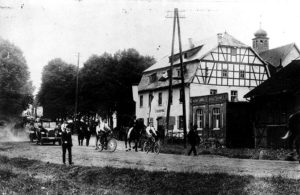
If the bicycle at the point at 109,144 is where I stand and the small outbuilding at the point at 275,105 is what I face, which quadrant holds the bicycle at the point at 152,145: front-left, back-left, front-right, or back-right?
front-right

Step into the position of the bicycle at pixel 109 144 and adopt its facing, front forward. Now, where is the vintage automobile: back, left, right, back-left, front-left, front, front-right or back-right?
back

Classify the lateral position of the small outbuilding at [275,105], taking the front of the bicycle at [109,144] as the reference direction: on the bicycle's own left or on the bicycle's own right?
on the bicycle's own left

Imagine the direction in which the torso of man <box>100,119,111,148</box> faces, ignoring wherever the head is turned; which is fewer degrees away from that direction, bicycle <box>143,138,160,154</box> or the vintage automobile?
the bicycle

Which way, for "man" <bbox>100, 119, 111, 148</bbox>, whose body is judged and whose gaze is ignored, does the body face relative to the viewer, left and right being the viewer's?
facing the viewer and to the right of the viewer

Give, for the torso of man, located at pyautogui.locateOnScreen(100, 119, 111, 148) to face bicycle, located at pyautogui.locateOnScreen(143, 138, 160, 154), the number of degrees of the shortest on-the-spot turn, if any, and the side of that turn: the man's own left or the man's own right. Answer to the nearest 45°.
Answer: approximately 45° to the man's own left

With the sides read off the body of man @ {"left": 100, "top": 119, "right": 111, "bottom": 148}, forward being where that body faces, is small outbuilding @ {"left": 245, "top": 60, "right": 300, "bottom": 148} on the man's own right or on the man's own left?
on the man's own left

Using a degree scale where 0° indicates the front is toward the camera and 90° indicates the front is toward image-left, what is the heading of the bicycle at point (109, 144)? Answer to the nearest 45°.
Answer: approximately 315°
